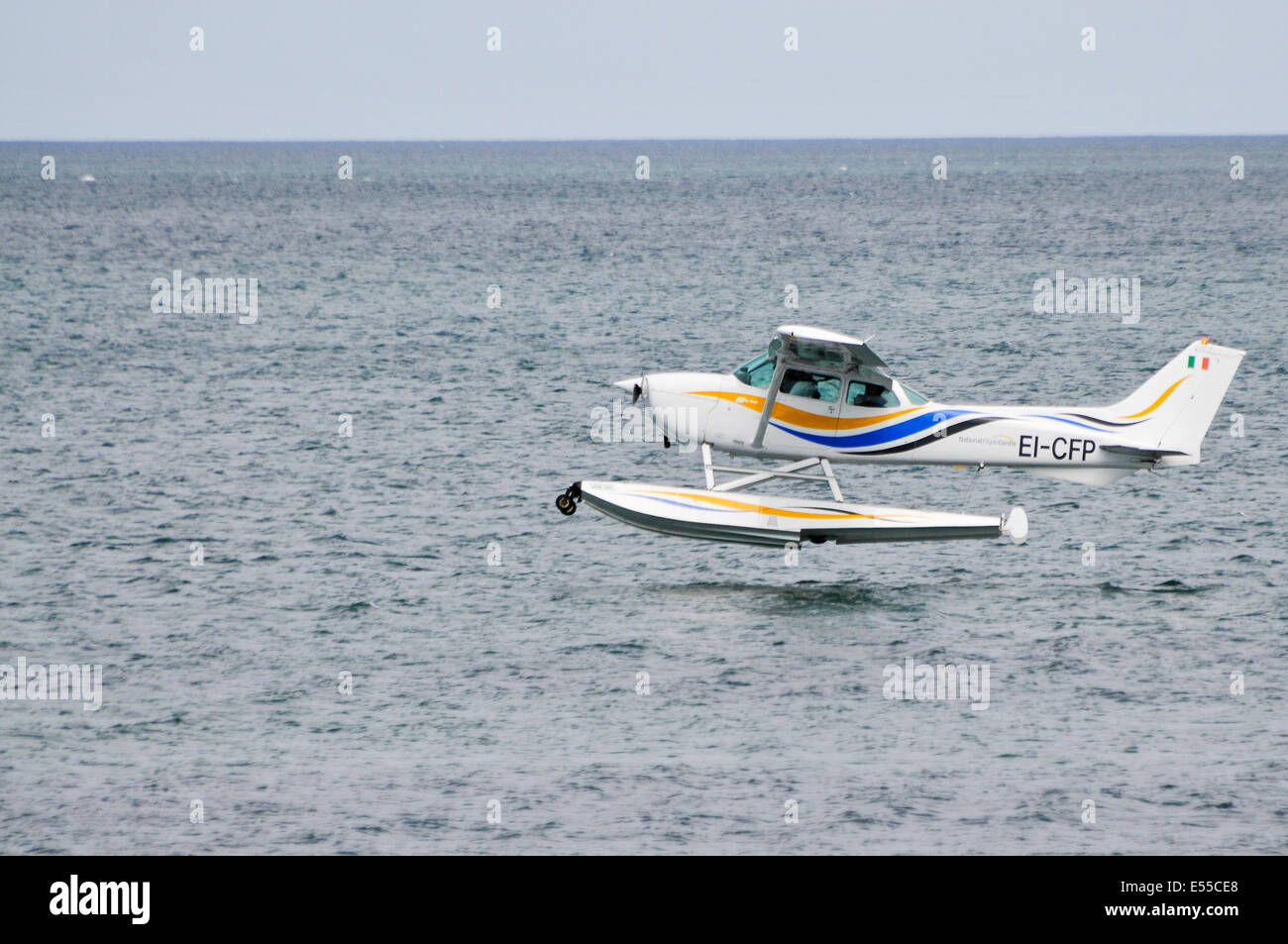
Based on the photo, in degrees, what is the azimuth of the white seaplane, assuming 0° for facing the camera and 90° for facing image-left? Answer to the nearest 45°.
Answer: approximately 90°
